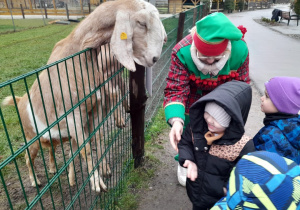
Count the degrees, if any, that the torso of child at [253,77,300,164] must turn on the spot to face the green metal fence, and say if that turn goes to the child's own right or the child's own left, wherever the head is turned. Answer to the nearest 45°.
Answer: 0° — they already face it

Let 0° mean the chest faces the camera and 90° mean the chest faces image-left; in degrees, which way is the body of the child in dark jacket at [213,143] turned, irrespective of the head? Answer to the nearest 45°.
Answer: approximately 45°

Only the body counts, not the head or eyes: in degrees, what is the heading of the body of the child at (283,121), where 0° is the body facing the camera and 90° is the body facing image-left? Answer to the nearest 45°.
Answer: approximately 90°

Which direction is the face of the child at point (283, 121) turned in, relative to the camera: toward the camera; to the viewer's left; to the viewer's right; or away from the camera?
to the viewer's left

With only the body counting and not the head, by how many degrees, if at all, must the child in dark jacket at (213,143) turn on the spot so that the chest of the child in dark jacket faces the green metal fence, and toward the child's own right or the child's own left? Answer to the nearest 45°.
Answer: approximately 45° to the child's own right
